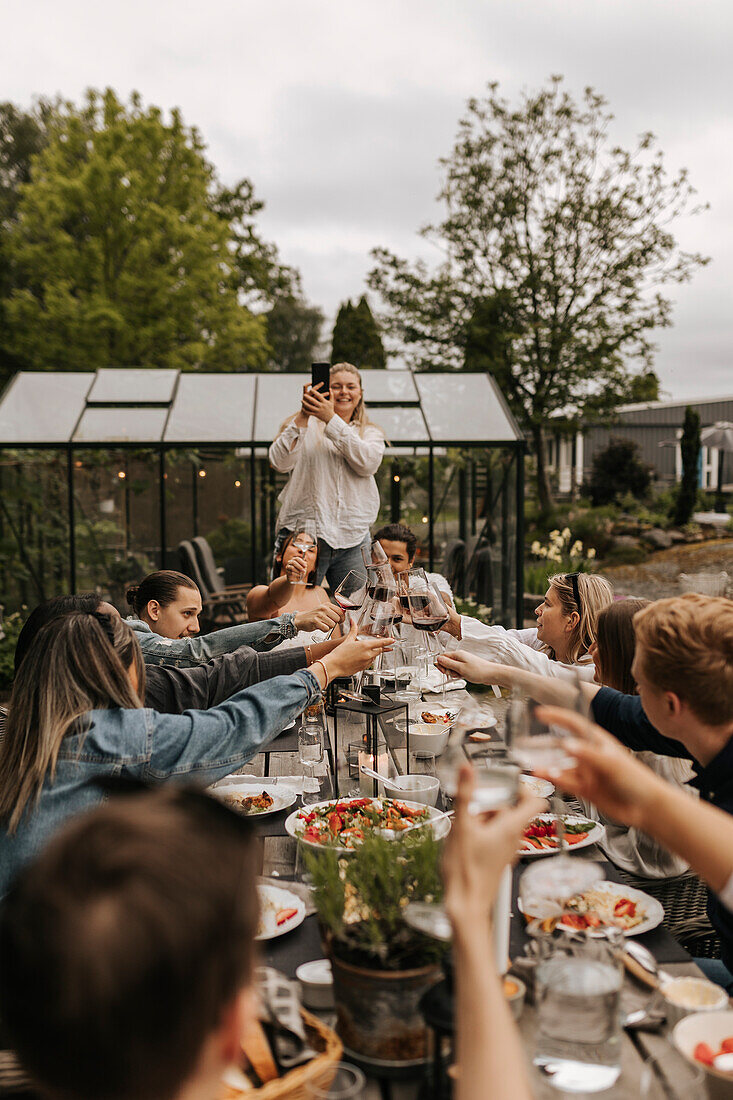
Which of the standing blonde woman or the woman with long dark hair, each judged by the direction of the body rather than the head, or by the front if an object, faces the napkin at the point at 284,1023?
the standing blonde woman

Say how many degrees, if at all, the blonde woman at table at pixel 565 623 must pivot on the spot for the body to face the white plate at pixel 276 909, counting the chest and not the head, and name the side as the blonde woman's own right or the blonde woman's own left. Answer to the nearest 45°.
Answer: approximately 90° to the blonde woman's own left

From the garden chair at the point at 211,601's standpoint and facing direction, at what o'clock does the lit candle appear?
The lit candle is roughly at 3 o'clock from the garden chair.

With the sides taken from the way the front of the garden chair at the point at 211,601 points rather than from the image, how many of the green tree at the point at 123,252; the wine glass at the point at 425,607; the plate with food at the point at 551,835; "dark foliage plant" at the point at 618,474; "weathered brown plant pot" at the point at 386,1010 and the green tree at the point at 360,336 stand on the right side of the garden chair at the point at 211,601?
3

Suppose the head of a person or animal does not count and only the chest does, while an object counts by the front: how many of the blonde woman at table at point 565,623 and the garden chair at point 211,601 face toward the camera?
0

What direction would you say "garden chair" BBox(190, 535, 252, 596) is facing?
to the viewer's right

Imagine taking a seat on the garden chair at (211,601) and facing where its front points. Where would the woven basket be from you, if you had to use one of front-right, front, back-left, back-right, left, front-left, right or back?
right

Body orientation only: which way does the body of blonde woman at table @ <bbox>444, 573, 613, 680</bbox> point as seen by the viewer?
to the viewer's left

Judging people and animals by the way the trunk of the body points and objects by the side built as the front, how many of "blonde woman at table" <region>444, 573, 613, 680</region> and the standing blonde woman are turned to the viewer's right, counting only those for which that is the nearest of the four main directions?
0

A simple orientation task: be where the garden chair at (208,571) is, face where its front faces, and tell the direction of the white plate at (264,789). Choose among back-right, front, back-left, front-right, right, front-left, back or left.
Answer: right
